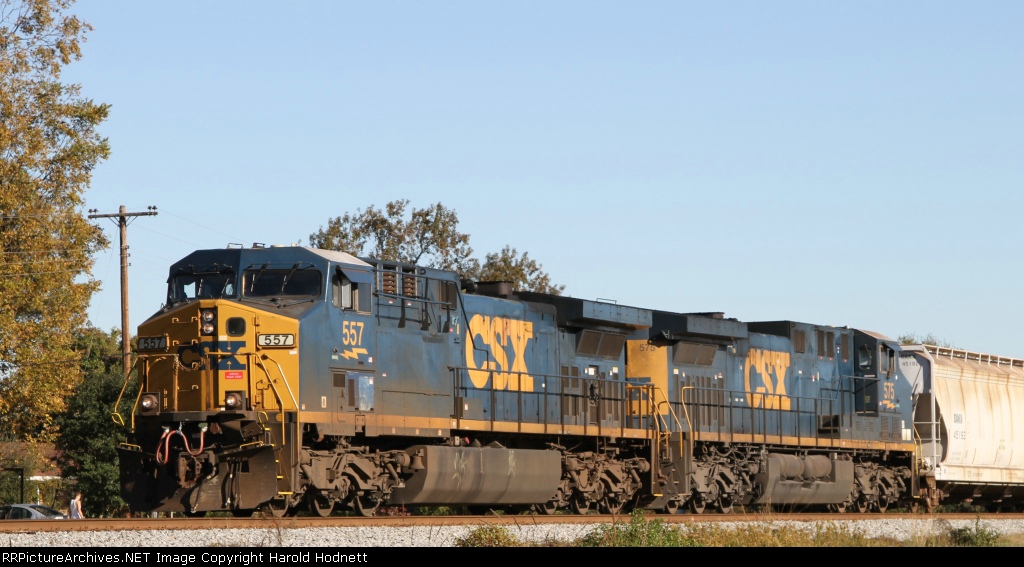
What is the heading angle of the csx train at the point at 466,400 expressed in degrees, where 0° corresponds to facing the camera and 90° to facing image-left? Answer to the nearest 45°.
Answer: approximately 45°

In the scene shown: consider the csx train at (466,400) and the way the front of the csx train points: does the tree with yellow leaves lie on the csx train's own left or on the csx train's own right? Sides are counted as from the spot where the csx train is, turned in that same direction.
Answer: on the csx train's own right

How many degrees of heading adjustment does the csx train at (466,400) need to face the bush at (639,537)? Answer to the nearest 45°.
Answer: approximately 90° to its left
